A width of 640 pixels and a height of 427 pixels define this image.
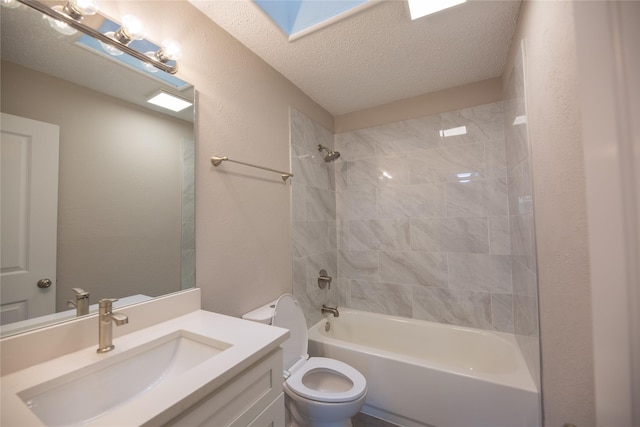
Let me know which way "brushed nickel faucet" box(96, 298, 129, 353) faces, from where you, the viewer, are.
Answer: facing the viewer and to the right of the viewer

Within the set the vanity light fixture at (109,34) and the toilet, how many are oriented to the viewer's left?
0

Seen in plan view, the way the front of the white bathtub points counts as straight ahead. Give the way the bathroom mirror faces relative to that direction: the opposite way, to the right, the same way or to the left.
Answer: to the left

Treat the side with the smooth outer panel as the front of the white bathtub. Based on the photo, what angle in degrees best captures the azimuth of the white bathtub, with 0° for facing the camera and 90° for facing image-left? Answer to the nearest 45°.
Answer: approximately 0°

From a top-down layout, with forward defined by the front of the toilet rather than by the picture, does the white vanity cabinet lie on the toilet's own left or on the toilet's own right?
on the toilet's own right

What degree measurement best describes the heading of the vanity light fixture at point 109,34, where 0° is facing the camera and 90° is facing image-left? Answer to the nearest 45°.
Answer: approximately 315°
